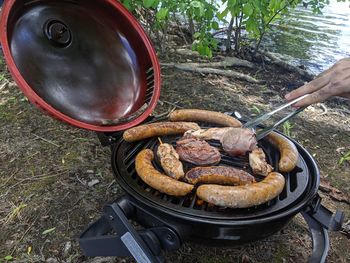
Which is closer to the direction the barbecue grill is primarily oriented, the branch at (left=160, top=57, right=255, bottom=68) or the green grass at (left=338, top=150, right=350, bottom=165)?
the green grass

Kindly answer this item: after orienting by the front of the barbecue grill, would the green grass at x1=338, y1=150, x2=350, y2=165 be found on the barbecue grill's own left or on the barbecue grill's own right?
on the barbecue grill's own left

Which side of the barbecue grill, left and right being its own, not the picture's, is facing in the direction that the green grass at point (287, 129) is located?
left

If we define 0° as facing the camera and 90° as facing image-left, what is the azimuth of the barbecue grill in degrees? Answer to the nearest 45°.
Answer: approximately 315°

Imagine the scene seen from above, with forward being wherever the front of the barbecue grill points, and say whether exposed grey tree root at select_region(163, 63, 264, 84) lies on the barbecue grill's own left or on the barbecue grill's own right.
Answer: on the barbecue grill's own left

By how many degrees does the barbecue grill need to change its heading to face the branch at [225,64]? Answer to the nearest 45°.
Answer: approximately 135° to its left

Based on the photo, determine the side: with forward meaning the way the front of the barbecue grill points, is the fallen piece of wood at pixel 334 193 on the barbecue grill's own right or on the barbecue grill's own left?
on the barbecue grill's own left

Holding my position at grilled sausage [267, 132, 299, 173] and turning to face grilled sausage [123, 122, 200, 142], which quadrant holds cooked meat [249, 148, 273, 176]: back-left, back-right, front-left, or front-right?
front-left
